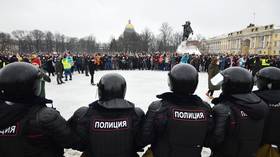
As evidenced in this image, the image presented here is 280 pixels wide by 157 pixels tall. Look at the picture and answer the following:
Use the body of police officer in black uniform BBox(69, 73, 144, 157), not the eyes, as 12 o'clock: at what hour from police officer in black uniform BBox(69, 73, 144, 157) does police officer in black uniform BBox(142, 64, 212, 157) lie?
police officer in black uniform BBox(142, 64, 212, 157) is roughly at 3 o'clock from police officer in black uniform BBox(69, 73, 144, 157).

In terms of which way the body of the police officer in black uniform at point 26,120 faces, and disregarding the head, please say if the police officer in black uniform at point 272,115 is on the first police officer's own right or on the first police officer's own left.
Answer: on the first police officer's own right

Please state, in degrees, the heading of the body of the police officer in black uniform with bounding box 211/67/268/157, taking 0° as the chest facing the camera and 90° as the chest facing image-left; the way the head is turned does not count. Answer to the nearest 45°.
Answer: approximately 135°

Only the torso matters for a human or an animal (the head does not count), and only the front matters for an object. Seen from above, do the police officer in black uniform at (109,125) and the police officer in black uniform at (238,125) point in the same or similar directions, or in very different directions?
same or similar directions

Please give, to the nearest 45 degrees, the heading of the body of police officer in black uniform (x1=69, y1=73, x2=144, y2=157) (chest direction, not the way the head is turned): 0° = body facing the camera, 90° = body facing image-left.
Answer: approximately 180°

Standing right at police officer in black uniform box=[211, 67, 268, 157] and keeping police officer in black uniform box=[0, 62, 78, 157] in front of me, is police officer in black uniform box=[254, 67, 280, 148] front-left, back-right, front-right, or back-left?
back-right

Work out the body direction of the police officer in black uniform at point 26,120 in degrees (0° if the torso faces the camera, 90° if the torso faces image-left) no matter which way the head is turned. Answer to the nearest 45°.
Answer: approximately 225°

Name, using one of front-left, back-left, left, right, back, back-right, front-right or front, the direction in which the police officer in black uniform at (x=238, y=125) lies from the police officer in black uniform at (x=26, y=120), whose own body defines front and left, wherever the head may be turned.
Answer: front-right

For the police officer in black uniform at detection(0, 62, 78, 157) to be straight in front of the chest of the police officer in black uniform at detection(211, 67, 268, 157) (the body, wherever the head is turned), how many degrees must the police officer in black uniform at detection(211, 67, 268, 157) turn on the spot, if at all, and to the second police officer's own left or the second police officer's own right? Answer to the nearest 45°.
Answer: approximately 90° to the second police officer's own left

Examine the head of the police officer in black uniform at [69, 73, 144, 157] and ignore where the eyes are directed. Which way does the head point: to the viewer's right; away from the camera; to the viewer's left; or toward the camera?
away from the camera

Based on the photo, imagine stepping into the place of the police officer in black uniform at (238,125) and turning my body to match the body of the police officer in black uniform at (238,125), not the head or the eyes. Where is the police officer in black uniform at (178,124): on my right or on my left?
on my left

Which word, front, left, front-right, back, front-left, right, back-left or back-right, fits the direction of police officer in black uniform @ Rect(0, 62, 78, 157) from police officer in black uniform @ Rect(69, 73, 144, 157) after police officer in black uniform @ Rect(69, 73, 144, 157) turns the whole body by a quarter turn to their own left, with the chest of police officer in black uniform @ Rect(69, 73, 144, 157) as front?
front
